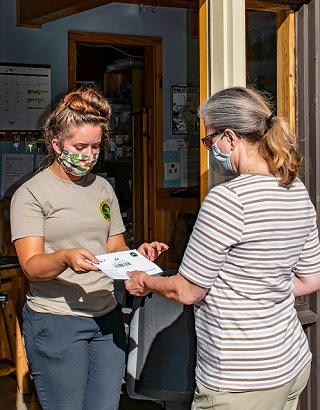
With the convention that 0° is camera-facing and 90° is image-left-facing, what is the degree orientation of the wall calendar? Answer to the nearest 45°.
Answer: approximately 0°

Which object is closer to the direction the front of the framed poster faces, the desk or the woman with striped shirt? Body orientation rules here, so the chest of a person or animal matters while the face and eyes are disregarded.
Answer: the woman with striped shirt

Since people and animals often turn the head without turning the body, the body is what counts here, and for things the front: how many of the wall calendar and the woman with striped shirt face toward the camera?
1

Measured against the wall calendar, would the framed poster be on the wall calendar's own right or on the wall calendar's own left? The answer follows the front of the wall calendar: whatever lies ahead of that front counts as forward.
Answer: on the wall calendar's own left

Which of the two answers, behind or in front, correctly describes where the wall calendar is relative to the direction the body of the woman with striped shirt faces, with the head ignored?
in front

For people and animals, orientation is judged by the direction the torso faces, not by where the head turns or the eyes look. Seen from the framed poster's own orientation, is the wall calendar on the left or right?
on its right

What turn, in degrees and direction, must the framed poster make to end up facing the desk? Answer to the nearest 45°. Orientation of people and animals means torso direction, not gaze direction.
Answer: approximately 45° to its right
